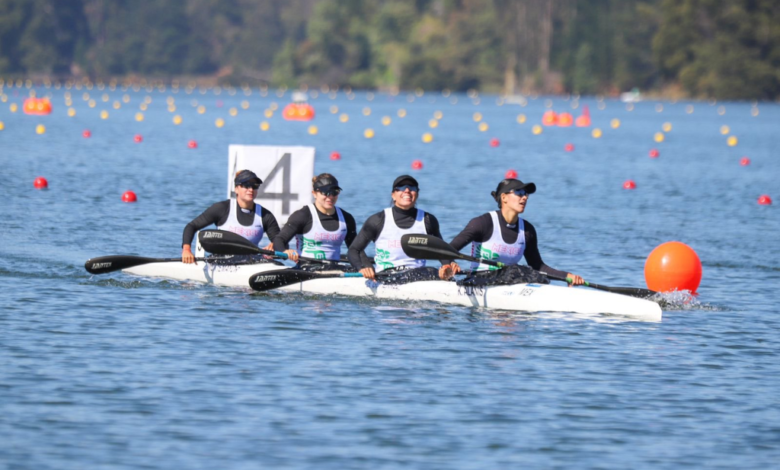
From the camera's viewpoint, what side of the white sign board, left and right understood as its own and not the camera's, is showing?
front

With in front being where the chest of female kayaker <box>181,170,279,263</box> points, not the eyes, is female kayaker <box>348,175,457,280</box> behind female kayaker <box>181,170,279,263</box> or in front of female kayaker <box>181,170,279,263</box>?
in front

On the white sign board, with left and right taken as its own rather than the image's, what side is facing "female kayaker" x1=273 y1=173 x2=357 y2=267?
front

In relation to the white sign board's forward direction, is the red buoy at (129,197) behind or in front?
behind

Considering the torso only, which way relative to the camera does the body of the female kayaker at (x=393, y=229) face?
toward the camera

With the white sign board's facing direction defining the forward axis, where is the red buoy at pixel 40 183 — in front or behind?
behind

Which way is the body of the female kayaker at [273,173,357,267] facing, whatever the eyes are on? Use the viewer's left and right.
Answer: facing the viewer and to the right of the viewer

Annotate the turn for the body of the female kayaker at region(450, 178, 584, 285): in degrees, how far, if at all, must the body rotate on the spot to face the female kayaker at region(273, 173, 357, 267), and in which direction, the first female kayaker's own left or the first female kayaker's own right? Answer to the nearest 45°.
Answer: approximately 135° to the first female kayaker's own right

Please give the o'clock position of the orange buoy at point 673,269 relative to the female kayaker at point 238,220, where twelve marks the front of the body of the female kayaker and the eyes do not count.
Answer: The orange buoy is roughly at 11 o'clock from the female kayaker.

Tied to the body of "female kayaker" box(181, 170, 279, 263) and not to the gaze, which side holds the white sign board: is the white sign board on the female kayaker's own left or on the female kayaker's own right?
on the female kayaker's own left

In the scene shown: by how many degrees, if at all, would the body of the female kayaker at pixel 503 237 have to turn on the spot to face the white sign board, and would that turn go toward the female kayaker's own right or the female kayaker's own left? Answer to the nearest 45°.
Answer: approximately 180°

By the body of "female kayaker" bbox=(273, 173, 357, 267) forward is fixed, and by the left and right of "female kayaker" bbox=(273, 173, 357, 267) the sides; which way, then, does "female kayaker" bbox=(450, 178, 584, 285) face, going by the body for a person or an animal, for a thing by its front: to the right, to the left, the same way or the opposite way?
the same way

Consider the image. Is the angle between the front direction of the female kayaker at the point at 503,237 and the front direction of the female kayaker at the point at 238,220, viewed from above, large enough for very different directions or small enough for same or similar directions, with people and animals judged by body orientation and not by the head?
same or similar directions

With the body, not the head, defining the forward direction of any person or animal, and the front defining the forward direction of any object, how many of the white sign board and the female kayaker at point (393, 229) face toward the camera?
2

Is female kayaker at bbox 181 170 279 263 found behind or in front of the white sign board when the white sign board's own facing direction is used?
in front

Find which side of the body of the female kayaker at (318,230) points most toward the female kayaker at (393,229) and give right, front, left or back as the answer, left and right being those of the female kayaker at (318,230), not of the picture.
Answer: front
